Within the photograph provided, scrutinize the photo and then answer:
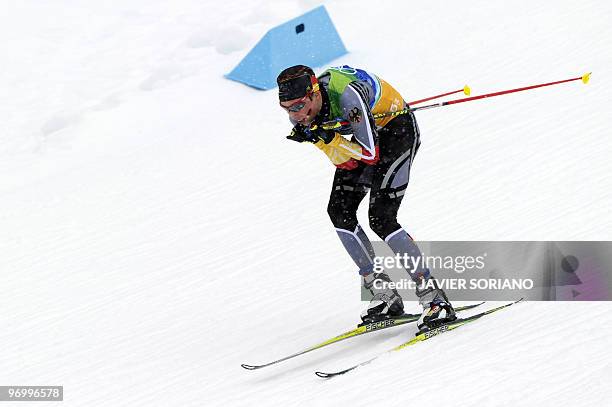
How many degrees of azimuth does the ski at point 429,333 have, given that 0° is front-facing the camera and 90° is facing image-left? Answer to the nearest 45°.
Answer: approximately 45°

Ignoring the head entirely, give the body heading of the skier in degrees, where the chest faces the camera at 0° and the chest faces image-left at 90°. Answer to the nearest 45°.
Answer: approximately 45°

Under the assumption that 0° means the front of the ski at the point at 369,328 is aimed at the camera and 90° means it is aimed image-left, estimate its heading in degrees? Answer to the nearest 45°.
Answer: approximately 45°

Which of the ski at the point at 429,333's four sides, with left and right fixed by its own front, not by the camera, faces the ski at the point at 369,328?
right
